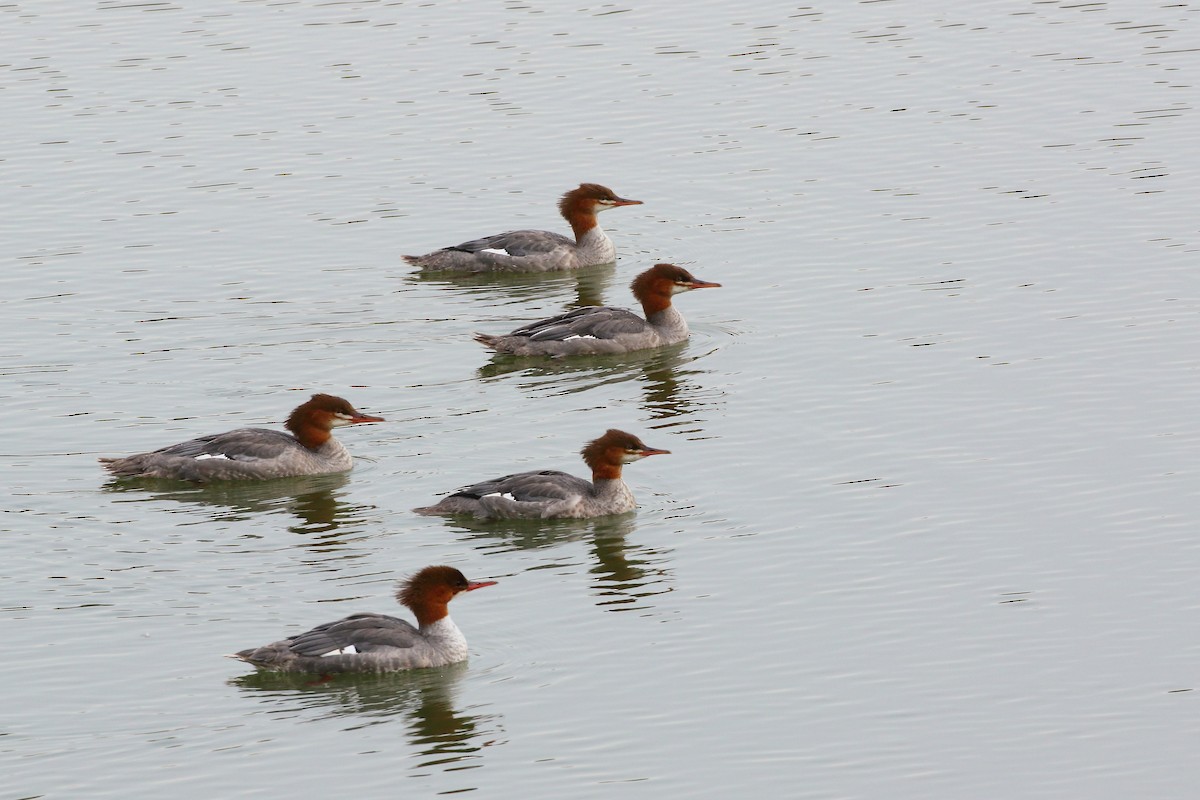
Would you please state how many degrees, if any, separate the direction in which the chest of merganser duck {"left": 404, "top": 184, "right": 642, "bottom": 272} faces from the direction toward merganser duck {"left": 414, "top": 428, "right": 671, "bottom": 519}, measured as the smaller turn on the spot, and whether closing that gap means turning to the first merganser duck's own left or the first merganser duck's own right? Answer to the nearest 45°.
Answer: approximately 90° to the first merganser duck's own right

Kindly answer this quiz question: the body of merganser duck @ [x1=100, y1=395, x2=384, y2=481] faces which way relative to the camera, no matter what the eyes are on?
to the viewer's right

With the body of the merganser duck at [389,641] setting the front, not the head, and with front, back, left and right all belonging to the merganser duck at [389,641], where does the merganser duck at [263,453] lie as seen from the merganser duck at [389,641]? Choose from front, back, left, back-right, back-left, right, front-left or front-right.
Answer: left

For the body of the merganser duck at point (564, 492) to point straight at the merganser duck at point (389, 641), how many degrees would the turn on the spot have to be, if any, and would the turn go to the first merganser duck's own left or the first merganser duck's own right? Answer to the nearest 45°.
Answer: approximately 135° to the first merganser duck's own right

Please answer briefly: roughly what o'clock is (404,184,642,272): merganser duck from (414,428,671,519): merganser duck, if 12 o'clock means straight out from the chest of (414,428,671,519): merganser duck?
(404,184,642,272): merganser duck is roughly at 9 o'clock from (414,428,671,519): merganser duck.

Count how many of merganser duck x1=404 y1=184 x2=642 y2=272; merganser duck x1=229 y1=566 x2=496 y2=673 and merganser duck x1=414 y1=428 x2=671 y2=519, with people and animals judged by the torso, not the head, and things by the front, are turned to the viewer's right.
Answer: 3

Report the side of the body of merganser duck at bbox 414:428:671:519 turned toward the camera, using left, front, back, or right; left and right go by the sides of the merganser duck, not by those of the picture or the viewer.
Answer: right

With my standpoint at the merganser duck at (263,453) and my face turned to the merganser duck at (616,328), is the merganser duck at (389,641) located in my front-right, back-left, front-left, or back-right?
back-right

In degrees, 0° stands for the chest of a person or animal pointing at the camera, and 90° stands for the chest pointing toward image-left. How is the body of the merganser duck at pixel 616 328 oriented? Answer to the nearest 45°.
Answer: approximately 270°

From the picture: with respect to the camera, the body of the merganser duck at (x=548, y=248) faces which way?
to the viewer's right

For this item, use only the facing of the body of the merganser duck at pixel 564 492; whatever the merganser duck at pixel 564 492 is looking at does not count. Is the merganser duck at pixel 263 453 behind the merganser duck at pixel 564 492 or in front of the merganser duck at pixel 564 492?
behind

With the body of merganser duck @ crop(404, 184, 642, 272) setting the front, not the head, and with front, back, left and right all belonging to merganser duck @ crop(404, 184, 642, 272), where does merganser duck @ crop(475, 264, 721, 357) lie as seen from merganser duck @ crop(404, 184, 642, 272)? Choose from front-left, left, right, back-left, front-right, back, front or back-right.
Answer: right

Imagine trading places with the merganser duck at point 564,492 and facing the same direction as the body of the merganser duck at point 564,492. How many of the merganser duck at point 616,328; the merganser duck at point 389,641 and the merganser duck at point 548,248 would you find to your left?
2

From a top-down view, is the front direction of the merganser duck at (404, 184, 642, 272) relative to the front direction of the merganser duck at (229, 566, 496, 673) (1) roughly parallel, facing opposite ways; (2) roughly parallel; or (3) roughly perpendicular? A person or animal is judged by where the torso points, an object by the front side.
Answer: roughly parallel

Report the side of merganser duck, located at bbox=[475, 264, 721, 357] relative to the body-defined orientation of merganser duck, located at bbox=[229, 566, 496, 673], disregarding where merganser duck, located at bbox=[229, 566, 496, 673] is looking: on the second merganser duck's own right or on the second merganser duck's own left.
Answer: on the second merganser duck's own left

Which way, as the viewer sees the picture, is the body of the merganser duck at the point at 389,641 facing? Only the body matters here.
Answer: to the viewer's right
